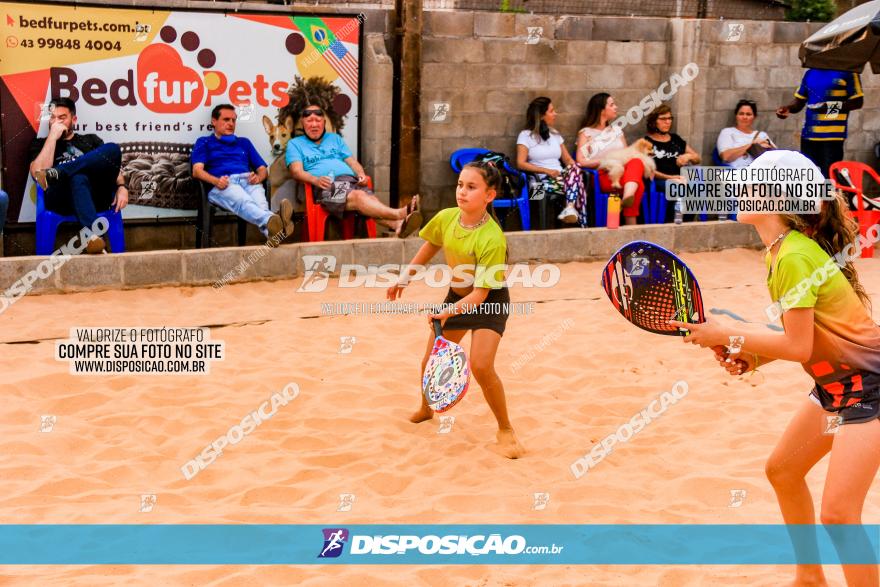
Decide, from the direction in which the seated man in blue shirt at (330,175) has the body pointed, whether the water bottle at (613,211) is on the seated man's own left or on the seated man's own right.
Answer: on the seated man's own left

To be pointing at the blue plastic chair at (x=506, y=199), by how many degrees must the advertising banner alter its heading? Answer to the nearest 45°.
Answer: approximately 90° to its left

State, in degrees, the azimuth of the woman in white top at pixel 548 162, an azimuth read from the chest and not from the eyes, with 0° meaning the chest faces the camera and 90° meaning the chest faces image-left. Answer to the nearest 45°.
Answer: approximately 315°

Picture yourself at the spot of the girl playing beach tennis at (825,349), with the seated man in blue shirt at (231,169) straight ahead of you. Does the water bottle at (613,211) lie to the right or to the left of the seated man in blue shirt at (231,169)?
right

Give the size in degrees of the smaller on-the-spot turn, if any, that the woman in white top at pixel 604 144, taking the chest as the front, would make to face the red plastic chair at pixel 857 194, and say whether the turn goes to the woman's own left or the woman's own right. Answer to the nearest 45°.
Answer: approximately 45° to the woman's own left

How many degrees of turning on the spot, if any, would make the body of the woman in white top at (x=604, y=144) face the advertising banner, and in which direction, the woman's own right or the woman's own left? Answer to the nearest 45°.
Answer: approximately 90° to the woman's own right

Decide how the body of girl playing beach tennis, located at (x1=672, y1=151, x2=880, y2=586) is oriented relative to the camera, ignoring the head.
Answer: to the viewer's left

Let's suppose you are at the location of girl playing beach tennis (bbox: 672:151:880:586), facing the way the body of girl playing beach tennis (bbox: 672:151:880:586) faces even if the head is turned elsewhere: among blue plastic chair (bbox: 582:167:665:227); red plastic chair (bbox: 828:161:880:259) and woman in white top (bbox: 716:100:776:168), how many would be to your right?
3
